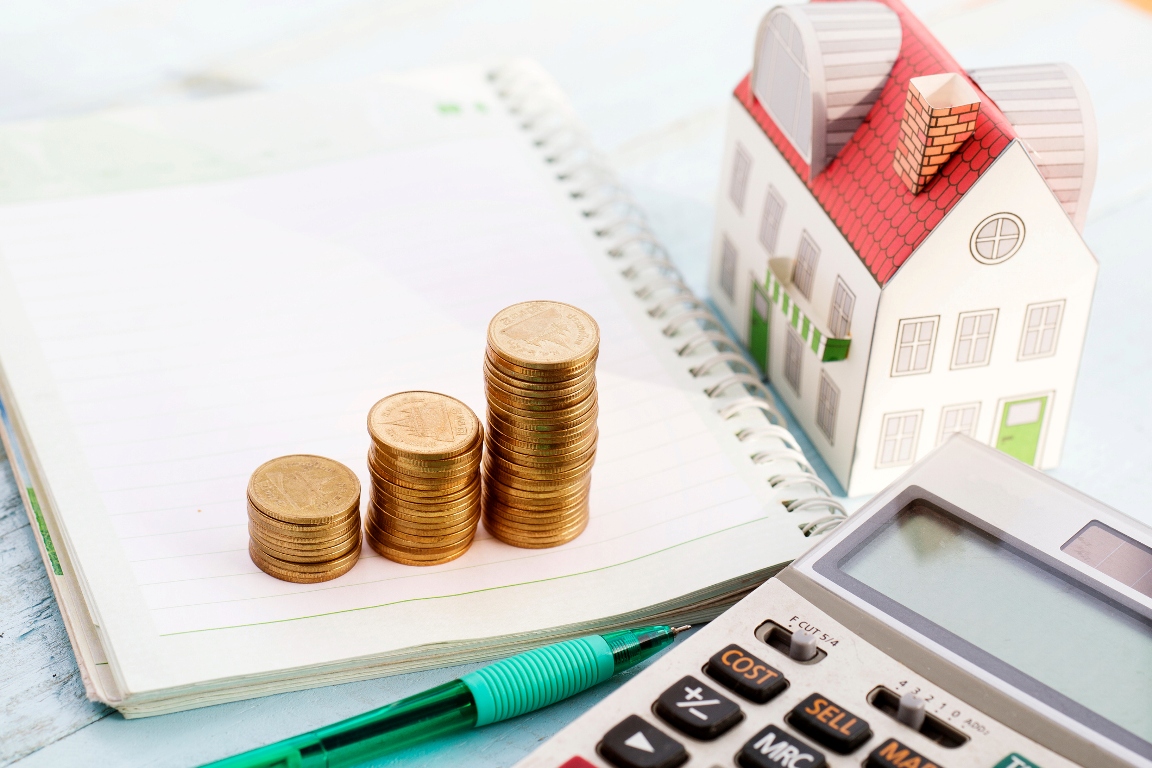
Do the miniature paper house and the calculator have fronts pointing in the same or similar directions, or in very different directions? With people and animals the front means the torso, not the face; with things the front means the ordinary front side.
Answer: same or similar directions

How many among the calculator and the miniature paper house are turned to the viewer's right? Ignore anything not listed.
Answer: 0
